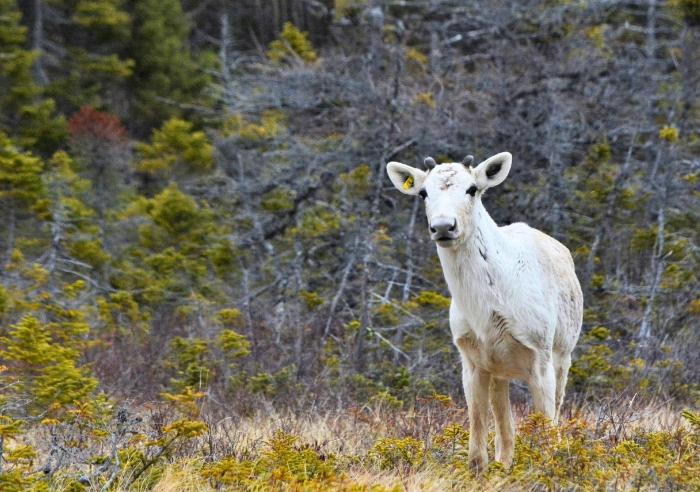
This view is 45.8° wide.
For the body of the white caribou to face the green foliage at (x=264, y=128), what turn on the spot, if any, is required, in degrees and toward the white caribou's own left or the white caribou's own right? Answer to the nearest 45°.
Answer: approximately 90° to the white caribou's own right

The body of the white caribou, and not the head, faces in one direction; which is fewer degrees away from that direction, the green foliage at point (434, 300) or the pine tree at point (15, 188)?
the pine tree

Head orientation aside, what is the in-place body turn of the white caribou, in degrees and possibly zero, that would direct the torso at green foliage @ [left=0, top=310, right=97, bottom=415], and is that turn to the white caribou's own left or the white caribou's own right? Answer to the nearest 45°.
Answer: approximately 45° to the white caribou's own right

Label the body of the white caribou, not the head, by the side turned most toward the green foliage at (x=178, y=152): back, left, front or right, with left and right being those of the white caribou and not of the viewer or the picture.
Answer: right

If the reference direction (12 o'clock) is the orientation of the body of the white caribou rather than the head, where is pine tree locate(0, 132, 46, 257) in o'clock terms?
The pine tree is roughly at 3 o'clock from the white caribou.

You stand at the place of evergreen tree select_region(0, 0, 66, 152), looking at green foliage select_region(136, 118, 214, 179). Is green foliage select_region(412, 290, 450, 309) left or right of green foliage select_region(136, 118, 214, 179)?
right

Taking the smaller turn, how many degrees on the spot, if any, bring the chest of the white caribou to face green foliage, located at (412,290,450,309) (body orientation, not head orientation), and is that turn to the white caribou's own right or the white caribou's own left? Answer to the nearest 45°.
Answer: approximately 135° to the white caribou's own right

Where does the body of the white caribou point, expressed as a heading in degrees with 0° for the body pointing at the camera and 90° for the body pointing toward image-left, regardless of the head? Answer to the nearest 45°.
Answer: approximately 45°

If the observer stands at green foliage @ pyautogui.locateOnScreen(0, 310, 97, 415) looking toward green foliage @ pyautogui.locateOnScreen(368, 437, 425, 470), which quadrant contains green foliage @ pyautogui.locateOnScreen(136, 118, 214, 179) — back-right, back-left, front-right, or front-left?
back-left
